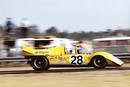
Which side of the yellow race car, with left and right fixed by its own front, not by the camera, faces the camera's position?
right
